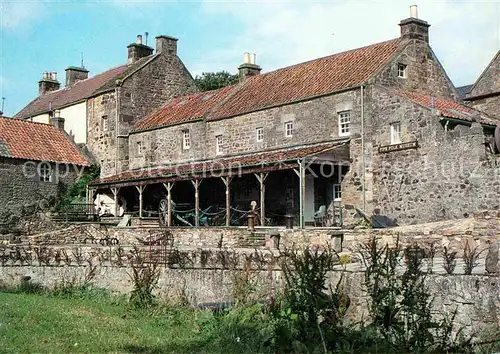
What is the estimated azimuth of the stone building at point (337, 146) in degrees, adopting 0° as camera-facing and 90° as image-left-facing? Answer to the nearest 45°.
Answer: approximately 45°

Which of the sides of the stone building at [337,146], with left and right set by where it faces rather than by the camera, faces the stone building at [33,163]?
right

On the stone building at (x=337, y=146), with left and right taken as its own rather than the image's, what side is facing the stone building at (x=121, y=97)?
right
